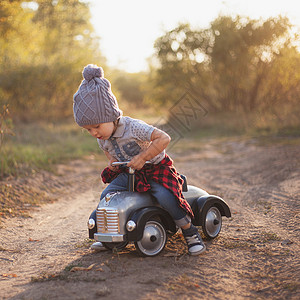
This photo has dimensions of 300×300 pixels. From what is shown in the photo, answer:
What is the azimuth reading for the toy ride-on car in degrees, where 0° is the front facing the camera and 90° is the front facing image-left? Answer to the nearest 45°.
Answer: approximately 45°

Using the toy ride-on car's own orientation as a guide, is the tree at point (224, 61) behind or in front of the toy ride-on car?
behind

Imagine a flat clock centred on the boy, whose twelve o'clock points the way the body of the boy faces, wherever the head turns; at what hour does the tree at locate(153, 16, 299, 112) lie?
The tree is roughly at 5 o'clock from the boy.

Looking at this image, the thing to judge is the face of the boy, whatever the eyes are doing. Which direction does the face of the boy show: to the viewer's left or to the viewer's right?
to the viewer's left

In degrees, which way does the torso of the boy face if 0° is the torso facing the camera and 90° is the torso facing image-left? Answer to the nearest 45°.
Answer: approximately 45°

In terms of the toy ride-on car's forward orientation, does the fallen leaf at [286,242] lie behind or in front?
behind

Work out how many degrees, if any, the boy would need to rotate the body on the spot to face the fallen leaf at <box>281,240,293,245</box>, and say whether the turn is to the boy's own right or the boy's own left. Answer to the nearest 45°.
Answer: approximately 135° to the boy's own left
